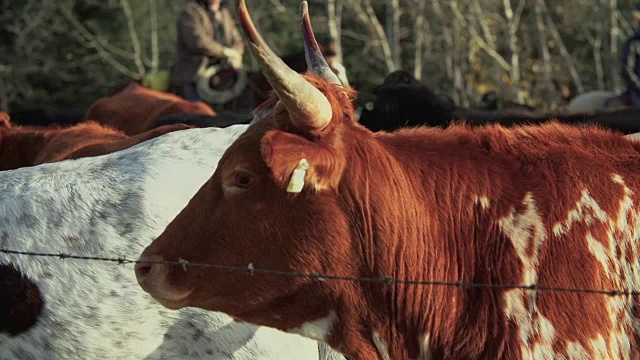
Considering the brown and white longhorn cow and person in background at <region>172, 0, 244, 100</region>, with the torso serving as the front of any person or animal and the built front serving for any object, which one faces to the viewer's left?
the brown and white longhorn cow

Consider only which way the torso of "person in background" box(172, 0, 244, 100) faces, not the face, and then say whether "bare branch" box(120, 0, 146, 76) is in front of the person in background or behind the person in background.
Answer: behind

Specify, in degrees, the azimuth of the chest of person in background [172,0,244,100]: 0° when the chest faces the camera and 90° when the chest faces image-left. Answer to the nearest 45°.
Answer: approximately 315°

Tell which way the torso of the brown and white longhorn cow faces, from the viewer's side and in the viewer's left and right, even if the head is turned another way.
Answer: facing to the left of the viewer

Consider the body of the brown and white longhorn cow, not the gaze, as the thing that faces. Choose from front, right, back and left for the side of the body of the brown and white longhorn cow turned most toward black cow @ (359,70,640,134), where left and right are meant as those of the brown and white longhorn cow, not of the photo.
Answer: right

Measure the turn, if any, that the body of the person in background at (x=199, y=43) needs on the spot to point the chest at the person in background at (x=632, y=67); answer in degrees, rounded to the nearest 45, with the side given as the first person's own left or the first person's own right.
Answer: approximately 45° to the first person's own left

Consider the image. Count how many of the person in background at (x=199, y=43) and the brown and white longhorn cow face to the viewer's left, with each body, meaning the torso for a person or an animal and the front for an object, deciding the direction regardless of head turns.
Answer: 1

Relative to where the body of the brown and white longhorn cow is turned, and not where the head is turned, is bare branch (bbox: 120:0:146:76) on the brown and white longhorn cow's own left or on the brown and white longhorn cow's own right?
on the brown and white longhorn cow's own right
